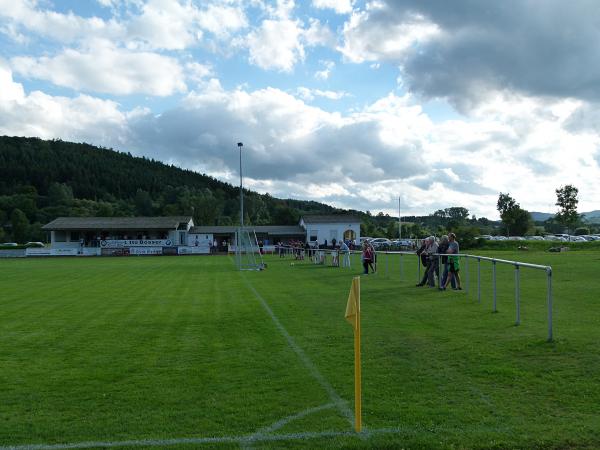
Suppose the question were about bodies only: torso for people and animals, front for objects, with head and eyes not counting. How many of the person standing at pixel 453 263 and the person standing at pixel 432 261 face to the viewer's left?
2

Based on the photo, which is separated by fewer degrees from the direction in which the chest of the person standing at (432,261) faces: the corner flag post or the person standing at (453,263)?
the corner flag post

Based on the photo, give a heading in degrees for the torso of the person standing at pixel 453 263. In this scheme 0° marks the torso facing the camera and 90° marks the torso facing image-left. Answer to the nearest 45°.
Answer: approximately 90°

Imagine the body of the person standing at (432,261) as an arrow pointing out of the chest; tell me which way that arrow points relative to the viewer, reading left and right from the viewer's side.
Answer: facing to the left of the viewer

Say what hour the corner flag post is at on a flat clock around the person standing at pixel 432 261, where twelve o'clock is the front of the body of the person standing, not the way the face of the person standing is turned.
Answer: The corner flag post is roughly at 9 o'clock from the person standing.

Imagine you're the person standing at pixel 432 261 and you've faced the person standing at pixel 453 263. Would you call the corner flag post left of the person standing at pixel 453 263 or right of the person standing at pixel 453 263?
right

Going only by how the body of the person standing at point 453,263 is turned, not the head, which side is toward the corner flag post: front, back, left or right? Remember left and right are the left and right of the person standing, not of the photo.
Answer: left

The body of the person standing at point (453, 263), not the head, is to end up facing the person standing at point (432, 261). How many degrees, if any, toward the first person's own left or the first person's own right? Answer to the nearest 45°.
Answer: approximately 45° to the first person's own right
